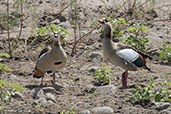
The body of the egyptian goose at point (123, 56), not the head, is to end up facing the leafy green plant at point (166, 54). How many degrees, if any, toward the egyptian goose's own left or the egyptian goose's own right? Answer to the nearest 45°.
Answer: approximately 135° to the egyptian goose's own right

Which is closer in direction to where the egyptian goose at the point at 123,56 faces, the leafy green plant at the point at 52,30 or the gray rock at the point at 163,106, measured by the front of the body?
the leafy green plant

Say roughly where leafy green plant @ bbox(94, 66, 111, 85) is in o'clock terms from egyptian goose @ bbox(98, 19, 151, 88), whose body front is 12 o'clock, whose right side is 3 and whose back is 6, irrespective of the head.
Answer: The leafy green plant is roughly at 11 o'clock from the egyptian goose.

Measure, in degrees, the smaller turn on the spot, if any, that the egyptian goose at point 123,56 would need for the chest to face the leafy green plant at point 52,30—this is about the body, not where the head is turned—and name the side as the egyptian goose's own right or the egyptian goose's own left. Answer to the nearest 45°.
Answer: approximately 45° to the egyptian goose's own right

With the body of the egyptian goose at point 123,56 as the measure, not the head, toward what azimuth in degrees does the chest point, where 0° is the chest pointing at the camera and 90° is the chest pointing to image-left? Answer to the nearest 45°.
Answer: approximately 90°
